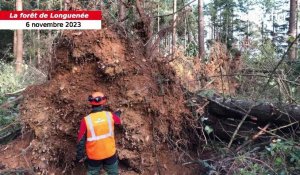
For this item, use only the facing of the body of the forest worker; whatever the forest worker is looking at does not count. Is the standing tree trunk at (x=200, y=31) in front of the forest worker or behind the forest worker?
in front

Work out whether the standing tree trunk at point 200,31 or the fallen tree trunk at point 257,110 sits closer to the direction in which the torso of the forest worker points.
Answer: the standing tree trunk

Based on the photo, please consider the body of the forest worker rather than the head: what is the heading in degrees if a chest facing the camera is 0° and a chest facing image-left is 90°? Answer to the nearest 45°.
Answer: approximately 180°

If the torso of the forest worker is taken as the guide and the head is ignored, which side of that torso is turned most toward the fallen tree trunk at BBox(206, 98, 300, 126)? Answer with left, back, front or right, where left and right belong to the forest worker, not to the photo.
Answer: right

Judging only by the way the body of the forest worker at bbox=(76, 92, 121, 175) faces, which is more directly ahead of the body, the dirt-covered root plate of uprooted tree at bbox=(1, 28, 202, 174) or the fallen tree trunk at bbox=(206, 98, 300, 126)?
the dirt-covered root plate of uprooted tree

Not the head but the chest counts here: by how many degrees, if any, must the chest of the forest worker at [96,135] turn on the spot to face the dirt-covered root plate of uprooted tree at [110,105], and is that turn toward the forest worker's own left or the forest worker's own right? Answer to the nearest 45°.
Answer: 0° — they already face it

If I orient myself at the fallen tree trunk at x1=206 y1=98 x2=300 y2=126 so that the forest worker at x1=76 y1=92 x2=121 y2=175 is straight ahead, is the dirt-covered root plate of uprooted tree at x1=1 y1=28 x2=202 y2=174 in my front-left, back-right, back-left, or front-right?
front-right
